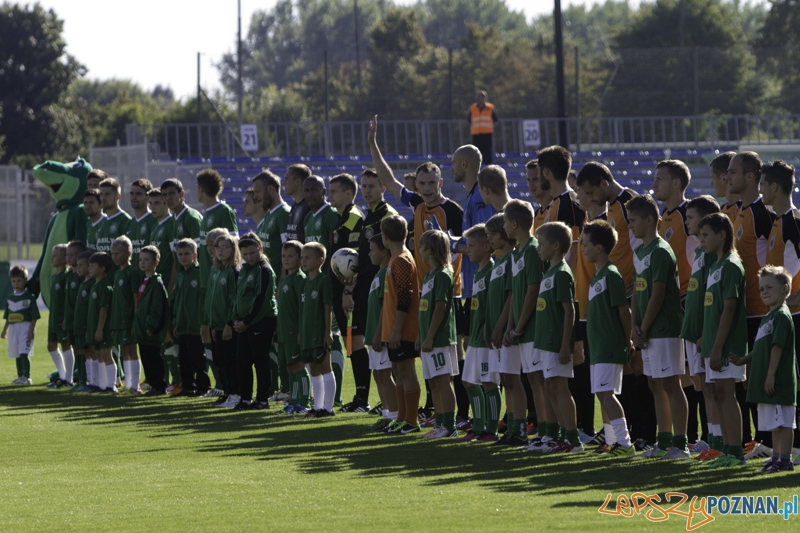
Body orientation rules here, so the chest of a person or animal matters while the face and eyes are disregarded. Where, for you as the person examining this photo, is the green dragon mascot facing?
facing the viewer and to the left of the viewer

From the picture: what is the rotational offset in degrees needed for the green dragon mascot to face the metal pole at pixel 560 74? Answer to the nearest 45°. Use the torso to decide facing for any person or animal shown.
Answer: approximately 180°
